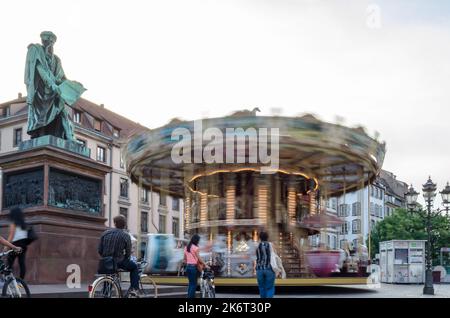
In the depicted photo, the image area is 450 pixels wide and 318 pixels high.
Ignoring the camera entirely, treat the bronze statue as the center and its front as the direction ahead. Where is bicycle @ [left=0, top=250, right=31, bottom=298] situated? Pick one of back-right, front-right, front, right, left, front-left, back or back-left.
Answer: front-right

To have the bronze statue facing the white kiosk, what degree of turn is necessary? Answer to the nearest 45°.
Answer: approximately 90° to its left

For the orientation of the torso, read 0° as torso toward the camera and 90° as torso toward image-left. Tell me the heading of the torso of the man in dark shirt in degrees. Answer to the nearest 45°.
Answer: approximately 225°

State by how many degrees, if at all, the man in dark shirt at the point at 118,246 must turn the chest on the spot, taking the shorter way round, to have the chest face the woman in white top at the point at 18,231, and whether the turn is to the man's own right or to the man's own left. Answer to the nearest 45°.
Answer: approximately 90° to the man's own left

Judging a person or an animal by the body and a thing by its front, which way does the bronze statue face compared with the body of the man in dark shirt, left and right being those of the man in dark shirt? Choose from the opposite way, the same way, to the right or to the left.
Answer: to the right

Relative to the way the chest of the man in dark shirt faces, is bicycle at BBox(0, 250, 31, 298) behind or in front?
behind
